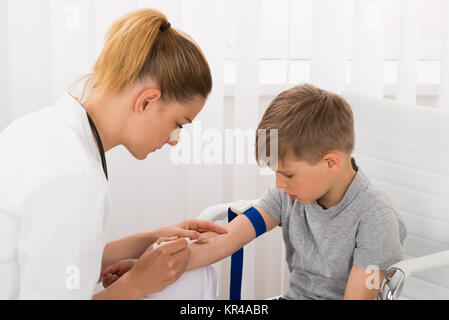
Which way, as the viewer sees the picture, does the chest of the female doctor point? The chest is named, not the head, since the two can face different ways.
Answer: to the viewer's right

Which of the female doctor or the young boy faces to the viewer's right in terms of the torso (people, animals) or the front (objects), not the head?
the female doctor

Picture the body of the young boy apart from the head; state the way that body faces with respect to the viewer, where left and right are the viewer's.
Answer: facing the viewer and to the left of the viewer

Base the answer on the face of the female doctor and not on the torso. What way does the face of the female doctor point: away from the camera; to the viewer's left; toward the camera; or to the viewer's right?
to the viewer's right

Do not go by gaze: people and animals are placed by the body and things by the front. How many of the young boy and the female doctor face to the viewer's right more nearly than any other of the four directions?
1
